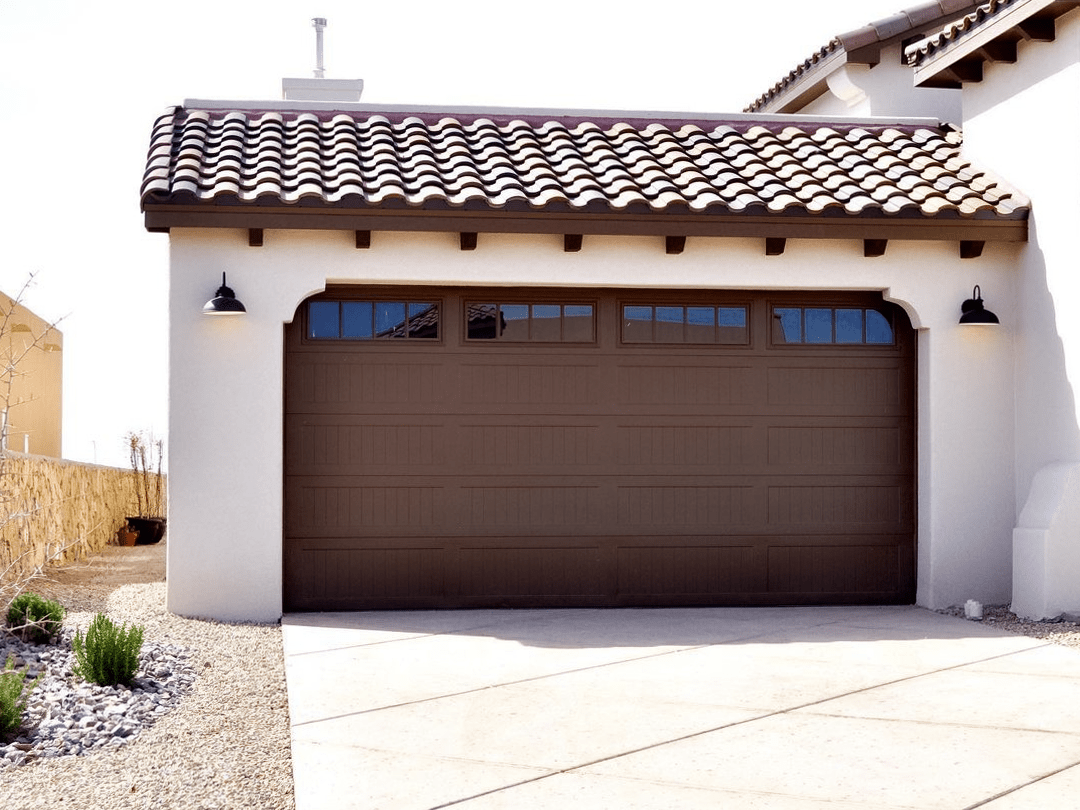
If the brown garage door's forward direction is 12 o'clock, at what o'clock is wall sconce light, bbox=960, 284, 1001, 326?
The wall sconce light is roughly at 9 o'clock from the brown garage door.

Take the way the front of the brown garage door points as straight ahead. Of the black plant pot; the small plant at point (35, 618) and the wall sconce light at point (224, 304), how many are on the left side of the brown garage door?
0

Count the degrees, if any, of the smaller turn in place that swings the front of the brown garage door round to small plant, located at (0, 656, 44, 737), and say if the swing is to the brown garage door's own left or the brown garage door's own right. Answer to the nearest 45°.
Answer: approximately 45° to the brown garage door's own right

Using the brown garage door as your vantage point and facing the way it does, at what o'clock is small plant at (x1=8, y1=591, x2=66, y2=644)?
The small plant is roughly at 2 o'clock from the brown garage door.

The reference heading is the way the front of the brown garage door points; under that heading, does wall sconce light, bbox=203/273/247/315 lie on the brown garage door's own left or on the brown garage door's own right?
on the brown garage door's own right

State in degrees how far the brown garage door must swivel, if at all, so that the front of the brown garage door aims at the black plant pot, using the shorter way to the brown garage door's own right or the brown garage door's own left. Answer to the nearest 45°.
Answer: approximately 135° to the brown garage door's own right

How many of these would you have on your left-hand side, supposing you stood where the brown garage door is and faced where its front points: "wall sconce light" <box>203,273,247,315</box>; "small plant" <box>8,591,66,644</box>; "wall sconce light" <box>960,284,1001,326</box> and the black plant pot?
1

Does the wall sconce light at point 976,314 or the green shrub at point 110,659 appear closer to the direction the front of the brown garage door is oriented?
the green shrub

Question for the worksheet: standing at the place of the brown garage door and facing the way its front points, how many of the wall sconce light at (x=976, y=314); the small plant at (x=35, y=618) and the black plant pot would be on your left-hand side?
1

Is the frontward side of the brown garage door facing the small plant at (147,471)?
no

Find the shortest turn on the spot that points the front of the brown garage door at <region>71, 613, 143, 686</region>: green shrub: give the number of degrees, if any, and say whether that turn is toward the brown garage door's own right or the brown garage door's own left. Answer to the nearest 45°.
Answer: approximately 45° to the brown garage door's own right

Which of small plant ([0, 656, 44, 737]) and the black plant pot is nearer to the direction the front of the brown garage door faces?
the small plant

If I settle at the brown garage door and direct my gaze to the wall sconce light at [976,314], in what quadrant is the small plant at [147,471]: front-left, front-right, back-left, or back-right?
back-left

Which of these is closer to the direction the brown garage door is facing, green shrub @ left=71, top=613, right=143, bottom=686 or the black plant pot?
the green shrub

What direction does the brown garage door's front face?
toward the camera
